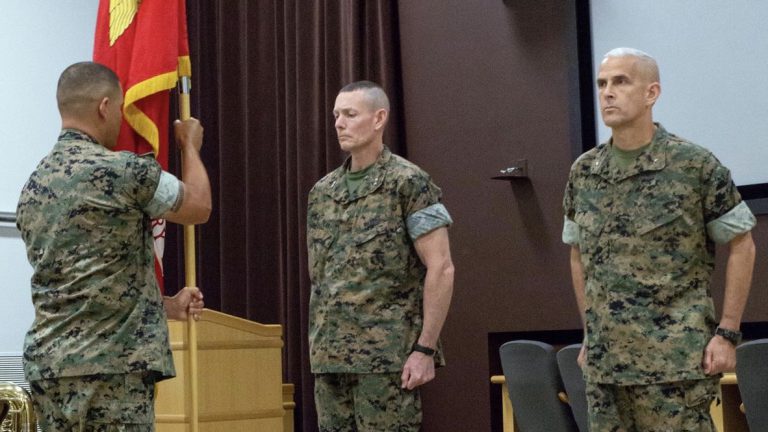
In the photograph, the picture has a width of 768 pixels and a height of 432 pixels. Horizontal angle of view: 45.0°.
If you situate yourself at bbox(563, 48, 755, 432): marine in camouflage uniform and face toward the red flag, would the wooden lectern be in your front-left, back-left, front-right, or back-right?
front-right

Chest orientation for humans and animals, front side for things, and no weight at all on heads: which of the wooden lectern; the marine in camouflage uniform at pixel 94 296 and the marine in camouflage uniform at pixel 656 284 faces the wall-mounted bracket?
the marine in camouflage uniform at pixel 94 296

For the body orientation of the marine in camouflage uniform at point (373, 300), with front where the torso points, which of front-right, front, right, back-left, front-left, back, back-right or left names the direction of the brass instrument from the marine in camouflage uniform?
front-right

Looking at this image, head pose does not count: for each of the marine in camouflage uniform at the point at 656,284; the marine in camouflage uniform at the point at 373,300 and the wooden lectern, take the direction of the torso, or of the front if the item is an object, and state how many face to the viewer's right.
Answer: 0

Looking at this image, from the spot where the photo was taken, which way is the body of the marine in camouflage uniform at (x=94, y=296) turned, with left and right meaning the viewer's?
facing away from the viewer and to the right of the viewer

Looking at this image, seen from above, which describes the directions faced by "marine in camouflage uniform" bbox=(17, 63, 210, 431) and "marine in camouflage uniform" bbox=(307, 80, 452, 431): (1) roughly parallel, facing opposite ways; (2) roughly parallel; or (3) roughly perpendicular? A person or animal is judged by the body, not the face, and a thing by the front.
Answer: roughly parallel, facing opposite ways

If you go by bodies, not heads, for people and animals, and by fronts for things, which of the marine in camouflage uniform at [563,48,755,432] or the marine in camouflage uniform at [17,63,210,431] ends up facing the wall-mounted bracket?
the marine in camouflage uniform at [17,63,210,431]

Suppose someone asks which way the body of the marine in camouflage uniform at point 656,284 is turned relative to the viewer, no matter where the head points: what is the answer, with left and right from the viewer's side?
facing the viewer and to the left of the viewer

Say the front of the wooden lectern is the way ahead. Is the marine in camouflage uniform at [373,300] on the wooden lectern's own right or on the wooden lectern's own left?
on the wooden lectern's own left

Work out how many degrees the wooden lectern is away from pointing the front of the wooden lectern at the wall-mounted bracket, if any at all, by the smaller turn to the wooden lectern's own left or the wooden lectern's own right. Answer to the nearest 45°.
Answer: approximately 135° to the wooden lectern's own left

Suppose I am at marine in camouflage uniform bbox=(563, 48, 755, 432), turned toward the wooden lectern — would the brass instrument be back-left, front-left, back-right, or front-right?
front-left

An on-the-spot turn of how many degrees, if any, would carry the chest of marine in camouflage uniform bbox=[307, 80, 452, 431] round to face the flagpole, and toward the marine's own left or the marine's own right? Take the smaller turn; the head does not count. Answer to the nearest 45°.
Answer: approximately 90° to the marine's own right

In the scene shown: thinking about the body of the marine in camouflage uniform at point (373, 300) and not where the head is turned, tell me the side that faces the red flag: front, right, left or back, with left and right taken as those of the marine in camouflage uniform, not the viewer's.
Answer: right

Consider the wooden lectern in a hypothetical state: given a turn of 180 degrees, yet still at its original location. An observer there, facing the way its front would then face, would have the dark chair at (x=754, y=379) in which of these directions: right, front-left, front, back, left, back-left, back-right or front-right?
right
